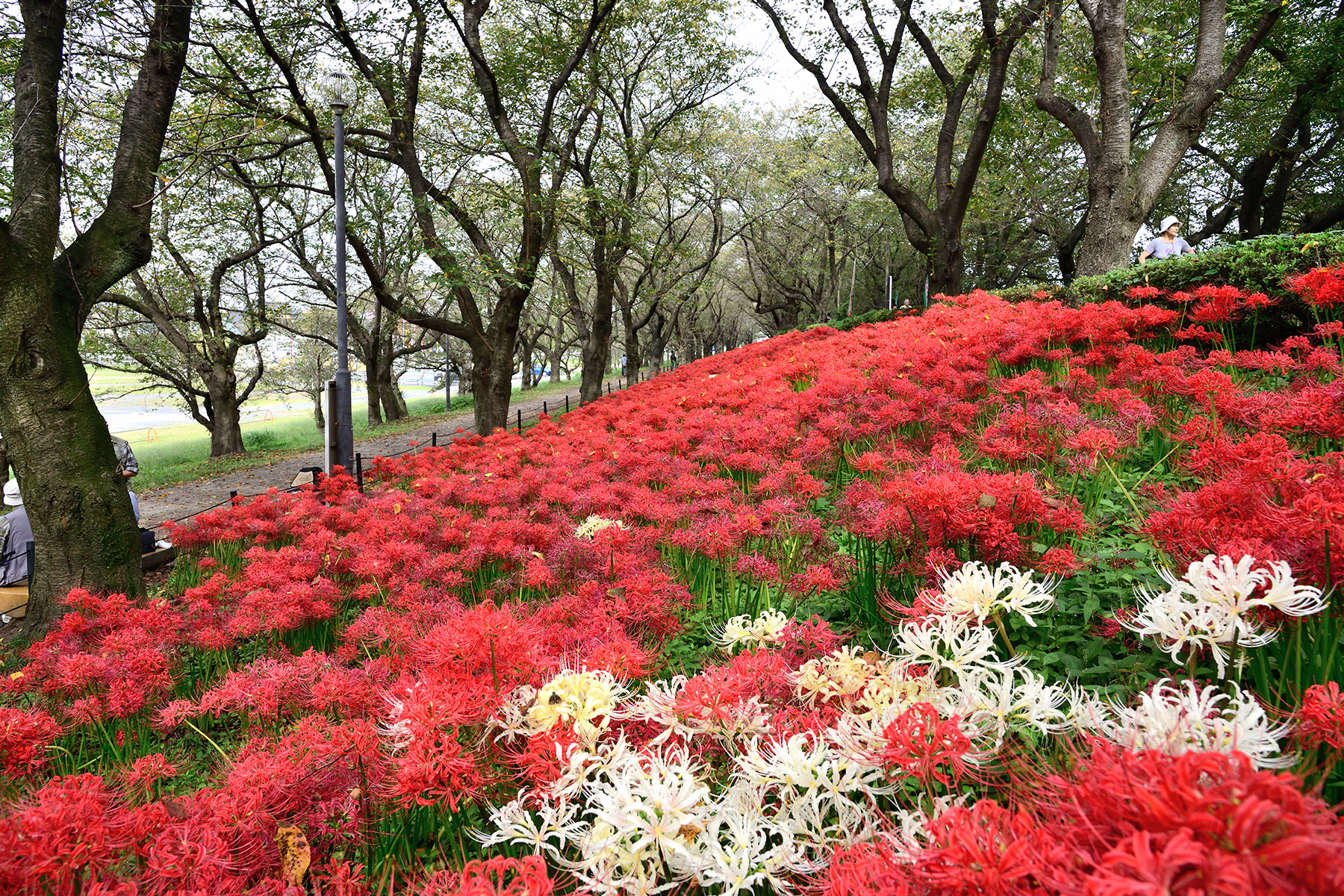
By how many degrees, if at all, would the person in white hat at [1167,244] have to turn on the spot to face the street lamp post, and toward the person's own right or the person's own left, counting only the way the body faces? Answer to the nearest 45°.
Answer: approximately 90° to the person's own right

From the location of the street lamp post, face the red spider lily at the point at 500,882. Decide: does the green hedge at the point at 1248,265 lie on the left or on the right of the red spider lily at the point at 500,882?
left

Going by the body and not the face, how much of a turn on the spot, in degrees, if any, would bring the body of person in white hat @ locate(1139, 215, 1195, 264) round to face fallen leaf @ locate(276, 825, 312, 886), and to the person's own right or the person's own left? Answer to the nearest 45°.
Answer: approximately 45° to the person's own right

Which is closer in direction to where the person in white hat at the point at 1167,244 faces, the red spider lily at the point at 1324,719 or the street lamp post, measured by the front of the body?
the red spider lily

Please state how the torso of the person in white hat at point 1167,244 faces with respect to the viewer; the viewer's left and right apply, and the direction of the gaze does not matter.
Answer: facing the viewer and to the right of the viewer

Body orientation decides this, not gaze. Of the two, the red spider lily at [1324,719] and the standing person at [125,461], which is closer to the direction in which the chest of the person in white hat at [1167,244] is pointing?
the red spider lily

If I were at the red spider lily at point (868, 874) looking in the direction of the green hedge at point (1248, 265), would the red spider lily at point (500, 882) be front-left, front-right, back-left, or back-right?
back-left

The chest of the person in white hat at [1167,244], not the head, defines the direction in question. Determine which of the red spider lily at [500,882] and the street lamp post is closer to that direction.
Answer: the red spider lily

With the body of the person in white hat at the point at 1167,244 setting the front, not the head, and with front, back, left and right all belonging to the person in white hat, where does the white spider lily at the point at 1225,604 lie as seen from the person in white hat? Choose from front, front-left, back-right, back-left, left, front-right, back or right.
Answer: front-right

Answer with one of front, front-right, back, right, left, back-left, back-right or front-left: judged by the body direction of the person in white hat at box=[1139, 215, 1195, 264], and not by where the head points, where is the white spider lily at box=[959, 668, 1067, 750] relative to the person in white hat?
front-right
